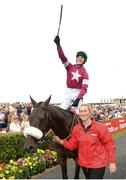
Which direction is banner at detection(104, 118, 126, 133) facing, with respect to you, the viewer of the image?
facing the viewer

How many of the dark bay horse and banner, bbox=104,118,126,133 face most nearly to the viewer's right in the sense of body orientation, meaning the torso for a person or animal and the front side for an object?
0

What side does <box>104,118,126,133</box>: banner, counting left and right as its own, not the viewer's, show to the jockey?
front

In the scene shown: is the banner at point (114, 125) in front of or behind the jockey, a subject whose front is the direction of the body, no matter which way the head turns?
behind

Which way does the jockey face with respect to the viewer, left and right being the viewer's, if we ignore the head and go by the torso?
facing the viewer and to the left of the viewer

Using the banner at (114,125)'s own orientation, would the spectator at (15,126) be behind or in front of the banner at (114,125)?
in front

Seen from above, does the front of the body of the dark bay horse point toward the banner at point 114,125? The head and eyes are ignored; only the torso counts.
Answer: no

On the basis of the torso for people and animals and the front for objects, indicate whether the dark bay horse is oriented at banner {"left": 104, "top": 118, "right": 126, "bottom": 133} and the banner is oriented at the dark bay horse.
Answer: no

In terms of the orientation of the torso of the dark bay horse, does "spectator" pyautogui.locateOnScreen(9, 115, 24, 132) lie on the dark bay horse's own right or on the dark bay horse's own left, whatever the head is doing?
on the dark bay horse's own right

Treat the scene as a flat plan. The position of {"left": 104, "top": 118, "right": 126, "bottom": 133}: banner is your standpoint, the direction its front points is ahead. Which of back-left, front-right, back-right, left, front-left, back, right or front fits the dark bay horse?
front
